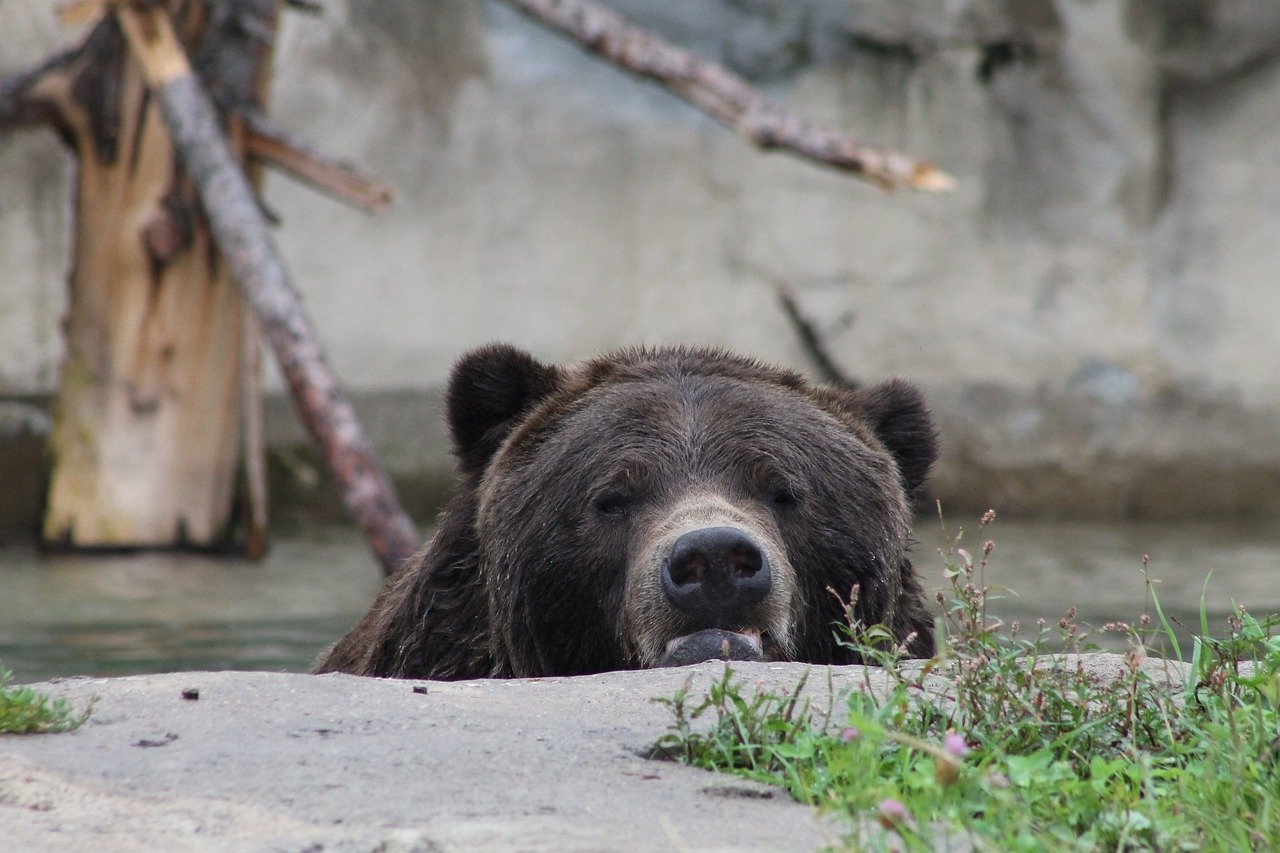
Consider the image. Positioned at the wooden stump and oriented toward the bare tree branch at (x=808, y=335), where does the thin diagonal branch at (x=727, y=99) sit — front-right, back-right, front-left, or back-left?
front-right

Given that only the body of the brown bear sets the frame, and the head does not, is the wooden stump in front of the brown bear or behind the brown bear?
behind

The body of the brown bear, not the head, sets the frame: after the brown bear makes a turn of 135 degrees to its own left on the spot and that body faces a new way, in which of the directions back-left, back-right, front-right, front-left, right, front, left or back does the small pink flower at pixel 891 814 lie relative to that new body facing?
back-right

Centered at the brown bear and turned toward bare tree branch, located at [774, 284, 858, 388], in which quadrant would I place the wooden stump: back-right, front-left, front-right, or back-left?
front-left

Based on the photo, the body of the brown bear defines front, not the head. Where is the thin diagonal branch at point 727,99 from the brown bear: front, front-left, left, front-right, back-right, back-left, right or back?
back

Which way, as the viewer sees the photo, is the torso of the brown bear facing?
toward the camera

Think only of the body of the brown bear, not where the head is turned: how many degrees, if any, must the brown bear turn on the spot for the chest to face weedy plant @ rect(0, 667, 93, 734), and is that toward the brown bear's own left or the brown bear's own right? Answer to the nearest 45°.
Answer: approximately 45° to the brown bear's own right

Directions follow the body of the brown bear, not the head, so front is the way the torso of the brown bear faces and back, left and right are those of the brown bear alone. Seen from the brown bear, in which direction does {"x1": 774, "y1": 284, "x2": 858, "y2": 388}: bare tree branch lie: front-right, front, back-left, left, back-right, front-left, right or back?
back

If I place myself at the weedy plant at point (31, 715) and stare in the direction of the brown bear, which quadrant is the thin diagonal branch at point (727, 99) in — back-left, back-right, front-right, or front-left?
front-left

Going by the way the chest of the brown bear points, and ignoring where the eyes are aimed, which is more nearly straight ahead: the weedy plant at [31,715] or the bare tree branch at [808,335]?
the weedy plant

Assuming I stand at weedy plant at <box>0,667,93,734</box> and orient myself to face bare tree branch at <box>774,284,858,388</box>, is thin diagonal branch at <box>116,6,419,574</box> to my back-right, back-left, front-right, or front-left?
front-left

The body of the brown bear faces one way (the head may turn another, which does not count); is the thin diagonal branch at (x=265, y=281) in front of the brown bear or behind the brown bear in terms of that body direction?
behind
